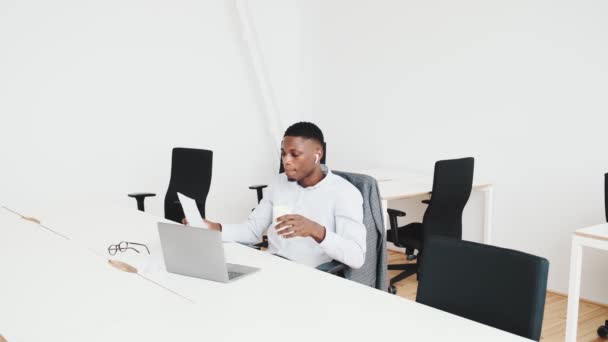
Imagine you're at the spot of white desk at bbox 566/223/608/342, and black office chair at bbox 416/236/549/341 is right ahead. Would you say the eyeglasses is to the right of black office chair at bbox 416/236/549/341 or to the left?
right

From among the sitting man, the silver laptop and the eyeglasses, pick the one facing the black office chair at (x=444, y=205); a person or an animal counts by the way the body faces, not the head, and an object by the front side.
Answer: the silver laptop

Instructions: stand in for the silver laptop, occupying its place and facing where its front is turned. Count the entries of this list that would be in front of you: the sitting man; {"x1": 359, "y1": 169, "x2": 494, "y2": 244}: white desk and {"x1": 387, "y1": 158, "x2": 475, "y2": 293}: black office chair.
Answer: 3

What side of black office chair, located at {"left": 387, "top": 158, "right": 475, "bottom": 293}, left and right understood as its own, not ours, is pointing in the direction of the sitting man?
left

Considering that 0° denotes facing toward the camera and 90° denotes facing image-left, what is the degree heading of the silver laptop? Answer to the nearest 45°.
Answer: approximately 225°

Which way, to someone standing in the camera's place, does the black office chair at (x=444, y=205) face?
facing away from the viewer and to the left of the viewer

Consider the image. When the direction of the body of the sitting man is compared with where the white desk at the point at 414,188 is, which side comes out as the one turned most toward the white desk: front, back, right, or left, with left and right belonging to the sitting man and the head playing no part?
back

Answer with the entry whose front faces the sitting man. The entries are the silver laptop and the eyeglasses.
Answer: the silver laptop

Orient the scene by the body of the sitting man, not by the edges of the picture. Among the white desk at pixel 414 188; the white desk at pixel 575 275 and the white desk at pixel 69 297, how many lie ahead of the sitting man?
1

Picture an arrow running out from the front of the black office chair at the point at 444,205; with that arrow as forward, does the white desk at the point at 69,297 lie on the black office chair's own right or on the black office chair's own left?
on the black office chair's own left
